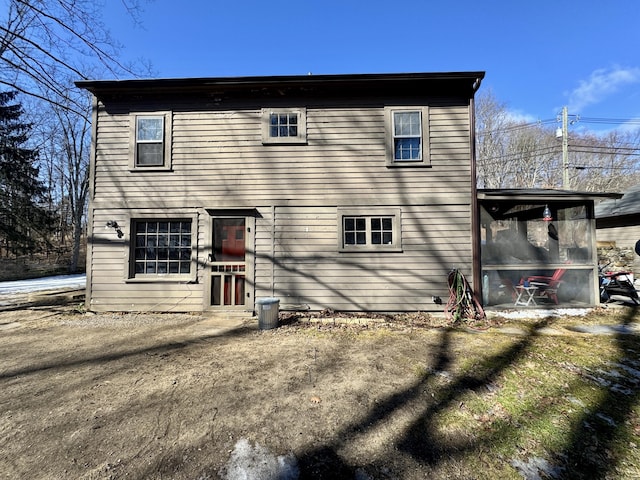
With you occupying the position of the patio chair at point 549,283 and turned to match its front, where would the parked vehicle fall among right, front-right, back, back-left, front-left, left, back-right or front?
back-right

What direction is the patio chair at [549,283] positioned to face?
to the viewer's left

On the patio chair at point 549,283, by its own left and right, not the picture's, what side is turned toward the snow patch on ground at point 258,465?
left

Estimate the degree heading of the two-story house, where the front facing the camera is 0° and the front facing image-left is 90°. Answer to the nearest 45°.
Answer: approximately 0°

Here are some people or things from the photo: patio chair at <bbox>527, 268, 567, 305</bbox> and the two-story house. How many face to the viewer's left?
1
